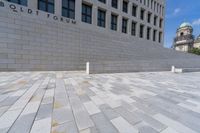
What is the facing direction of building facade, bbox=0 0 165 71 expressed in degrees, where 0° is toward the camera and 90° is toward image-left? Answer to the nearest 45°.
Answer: approximately 315°
